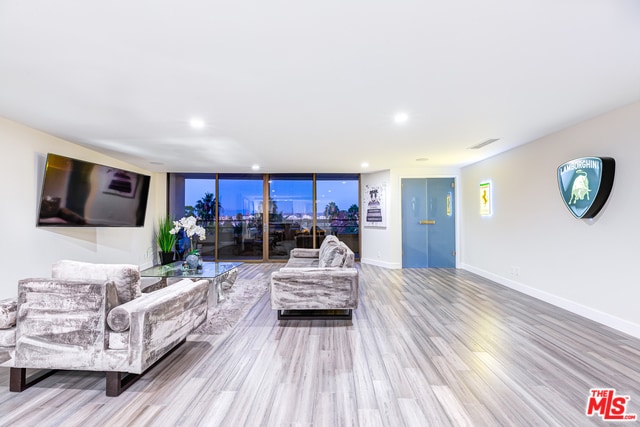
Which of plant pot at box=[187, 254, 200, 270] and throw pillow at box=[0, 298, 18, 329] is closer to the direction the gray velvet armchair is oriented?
the plant pot

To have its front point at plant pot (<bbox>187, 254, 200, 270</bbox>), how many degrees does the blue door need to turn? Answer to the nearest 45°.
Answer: approximately 45° to its right

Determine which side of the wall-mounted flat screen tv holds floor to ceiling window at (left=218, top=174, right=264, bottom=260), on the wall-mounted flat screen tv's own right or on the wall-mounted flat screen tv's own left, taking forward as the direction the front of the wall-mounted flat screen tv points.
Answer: on the wall-mounted flat screen tv's own left

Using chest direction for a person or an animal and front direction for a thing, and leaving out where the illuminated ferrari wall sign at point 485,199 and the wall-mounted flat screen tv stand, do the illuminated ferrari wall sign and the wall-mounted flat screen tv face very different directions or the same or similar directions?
very different directions

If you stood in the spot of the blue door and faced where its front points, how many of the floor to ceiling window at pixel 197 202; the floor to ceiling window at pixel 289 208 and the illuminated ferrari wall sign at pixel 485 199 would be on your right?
2

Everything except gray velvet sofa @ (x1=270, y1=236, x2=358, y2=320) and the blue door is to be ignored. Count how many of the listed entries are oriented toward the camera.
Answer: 1

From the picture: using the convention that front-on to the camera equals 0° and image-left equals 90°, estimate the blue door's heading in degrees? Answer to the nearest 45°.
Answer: approximately 0°

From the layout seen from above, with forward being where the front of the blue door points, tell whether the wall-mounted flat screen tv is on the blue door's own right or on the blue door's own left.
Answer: on the blue door's own right
